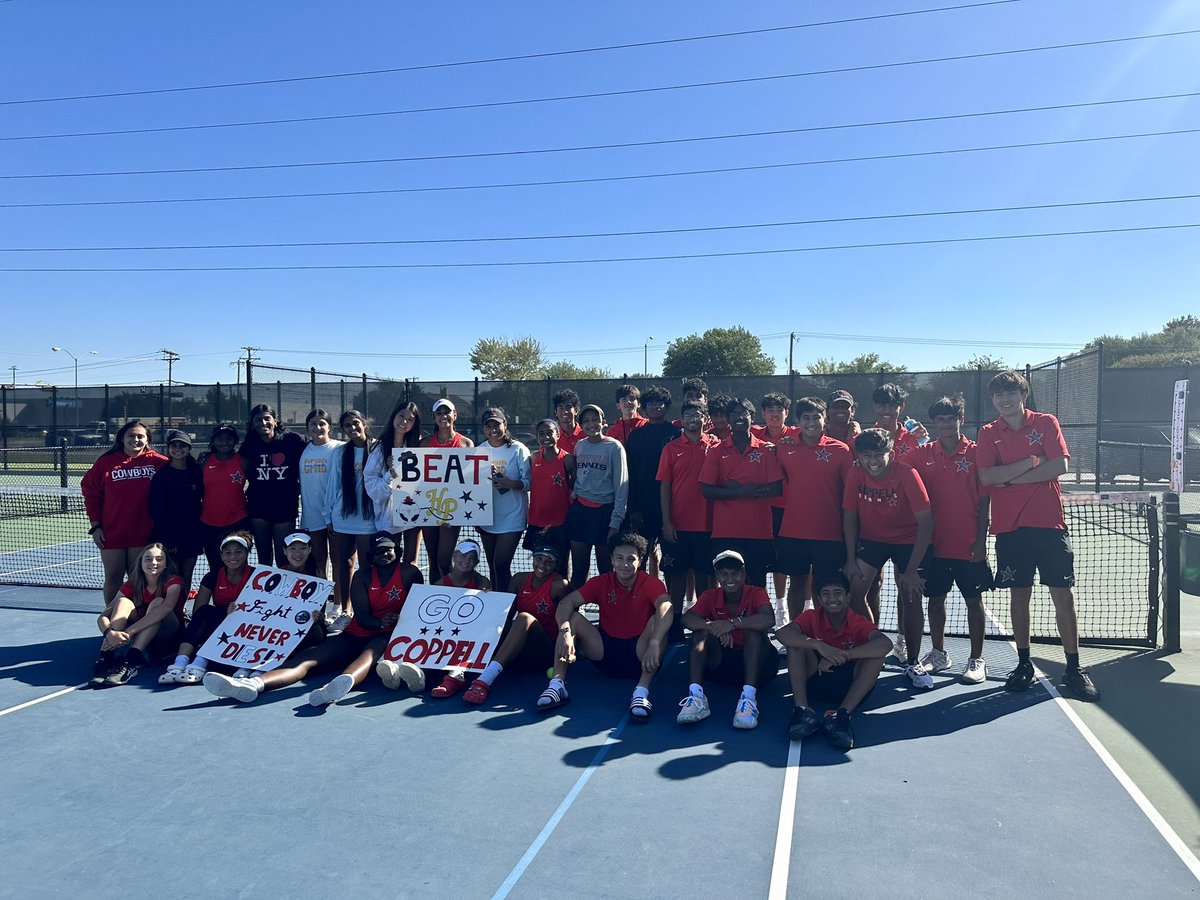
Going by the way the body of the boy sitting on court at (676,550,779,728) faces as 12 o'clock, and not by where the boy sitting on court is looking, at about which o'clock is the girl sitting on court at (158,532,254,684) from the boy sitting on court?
The girl sitting on court is roughly at 3 o'clock from the boy sitting on court.

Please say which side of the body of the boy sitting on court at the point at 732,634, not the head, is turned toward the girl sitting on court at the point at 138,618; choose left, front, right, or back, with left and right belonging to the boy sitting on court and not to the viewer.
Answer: right

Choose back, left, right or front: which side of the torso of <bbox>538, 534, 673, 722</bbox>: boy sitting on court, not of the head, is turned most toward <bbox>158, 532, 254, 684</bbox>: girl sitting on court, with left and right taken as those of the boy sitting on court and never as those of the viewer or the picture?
right

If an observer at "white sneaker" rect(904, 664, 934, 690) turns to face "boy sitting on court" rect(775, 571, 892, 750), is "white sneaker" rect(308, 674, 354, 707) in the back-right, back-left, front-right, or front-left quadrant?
front-right

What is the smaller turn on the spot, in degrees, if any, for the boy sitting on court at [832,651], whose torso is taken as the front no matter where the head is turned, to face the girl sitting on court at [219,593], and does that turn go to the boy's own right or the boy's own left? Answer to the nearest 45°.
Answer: approximately 90° to the boy's own right

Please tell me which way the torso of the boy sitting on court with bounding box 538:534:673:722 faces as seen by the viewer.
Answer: toward the camera

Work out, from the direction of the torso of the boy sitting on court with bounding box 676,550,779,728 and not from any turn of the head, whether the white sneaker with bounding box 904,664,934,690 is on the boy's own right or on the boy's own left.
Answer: on the boy's own left

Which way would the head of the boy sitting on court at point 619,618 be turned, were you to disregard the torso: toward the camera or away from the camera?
toward the camera

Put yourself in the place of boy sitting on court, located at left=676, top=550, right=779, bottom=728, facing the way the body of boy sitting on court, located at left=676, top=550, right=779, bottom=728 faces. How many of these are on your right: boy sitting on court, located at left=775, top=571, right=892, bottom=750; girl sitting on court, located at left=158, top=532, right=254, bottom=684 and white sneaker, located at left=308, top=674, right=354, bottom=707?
2

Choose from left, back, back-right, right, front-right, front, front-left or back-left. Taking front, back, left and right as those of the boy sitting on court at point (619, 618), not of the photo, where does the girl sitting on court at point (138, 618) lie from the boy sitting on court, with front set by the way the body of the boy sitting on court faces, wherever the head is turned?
right

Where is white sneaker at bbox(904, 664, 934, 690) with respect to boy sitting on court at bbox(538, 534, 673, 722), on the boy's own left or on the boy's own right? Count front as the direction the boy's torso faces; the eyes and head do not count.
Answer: on the boy's own left

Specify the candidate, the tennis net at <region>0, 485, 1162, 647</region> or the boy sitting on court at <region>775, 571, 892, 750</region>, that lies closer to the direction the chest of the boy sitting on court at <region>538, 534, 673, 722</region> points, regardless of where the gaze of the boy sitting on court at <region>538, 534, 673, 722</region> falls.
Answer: the boy sitting on court

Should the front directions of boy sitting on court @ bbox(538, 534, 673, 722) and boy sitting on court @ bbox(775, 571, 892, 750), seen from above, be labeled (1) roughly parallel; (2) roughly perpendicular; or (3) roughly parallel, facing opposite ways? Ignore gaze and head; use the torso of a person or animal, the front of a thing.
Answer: roughly parallel

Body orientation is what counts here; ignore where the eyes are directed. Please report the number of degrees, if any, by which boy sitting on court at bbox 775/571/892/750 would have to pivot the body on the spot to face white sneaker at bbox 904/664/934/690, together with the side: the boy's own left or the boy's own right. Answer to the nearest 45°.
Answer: approximately 135° to the boy's own left

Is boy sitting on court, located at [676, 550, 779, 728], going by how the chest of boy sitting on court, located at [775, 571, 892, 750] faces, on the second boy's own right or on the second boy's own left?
on the second boy's own right
